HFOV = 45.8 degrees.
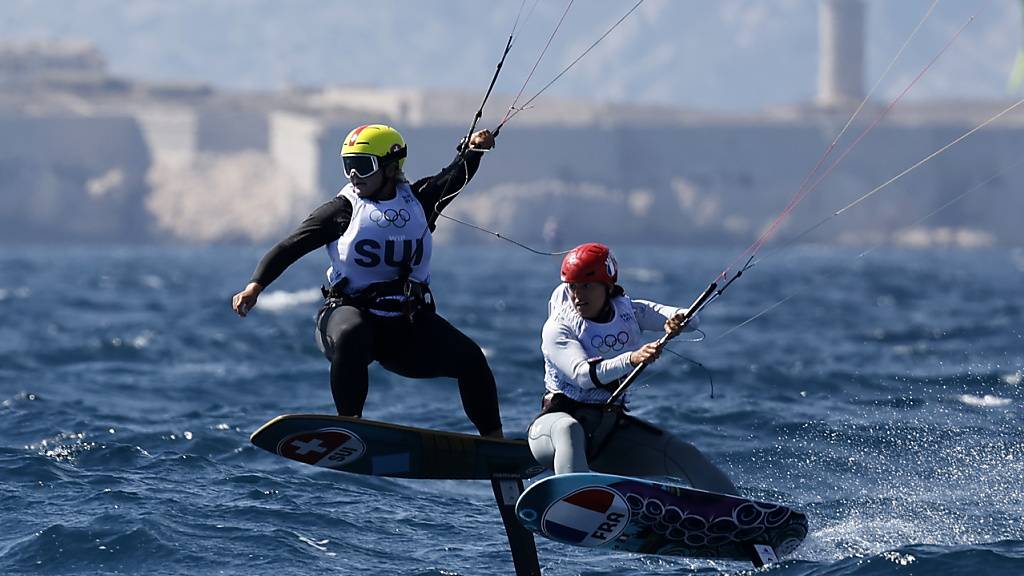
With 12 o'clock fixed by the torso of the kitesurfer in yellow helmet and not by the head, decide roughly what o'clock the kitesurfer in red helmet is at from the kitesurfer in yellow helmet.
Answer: The kitesurfer in red helmet is roughly at 10 o'clock from the kitesurfer in yellow helmet.

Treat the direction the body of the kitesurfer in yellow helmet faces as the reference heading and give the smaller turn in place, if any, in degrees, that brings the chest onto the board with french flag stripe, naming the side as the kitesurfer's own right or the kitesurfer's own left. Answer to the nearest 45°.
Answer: approximately 45° to the kitesurfer's own left

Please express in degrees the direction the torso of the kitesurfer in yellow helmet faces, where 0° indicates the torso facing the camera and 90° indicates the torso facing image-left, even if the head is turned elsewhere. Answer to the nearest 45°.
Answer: approximately 0°
